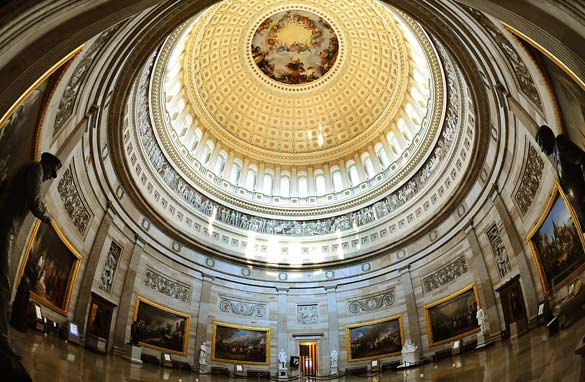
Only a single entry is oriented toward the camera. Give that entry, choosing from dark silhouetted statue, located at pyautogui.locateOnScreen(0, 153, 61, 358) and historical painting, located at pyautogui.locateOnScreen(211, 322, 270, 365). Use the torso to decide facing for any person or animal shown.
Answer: the historical painting

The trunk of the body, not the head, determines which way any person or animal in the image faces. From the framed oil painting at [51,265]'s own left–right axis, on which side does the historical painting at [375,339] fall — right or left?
on its left

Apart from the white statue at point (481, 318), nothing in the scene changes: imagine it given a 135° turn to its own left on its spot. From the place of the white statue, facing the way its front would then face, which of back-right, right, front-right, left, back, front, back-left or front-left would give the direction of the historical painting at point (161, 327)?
back

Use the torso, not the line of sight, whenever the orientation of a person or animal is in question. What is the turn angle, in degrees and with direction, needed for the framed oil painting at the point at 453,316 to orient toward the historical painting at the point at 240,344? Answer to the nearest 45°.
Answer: approximately 45° to its right

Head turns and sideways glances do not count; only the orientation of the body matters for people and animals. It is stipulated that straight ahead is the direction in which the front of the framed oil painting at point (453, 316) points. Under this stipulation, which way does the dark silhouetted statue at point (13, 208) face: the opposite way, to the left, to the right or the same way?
the opposite way

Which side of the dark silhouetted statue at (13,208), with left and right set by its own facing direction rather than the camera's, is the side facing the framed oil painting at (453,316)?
front

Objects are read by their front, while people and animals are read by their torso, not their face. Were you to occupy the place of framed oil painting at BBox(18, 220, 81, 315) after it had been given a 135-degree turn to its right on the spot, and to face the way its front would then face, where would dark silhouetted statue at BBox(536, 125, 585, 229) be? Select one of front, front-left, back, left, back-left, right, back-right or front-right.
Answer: back-left

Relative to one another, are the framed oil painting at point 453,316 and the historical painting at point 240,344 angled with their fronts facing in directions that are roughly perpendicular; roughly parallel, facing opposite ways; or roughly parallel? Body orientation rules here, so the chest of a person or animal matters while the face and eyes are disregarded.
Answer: roughly perpendicular

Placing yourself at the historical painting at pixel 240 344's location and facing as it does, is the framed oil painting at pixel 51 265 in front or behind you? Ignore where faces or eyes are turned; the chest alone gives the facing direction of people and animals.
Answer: in front

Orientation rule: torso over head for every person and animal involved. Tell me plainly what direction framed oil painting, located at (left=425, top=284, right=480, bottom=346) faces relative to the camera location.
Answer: facing the viewer and to the left of the viewer

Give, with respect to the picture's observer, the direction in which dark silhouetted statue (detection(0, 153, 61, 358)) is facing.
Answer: facing to the right of the viewer

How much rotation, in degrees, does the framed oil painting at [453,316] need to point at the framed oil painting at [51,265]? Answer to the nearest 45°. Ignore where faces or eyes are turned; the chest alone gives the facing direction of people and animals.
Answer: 0° — it already faces it

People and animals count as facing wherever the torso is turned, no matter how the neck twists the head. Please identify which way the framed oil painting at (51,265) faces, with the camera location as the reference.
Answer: facing the viewer and to the right of the viewer

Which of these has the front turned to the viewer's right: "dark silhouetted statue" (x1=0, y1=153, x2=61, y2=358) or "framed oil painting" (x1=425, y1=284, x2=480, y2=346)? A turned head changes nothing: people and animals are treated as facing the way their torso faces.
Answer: the dark silhouetted statue

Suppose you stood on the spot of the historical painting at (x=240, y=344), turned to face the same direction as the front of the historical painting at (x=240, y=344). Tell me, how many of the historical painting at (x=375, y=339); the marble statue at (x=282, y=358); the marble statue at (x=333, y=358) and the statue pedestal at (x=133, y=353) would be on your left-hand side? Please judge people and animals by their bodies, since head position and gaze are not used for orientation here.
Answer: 3

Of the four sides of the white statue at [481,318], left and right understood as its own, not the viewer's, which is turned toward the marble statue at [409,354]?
right

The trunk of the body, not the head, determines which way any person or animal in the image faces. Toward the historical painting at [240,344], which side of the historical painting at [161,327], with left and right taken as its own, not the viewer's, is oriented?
left

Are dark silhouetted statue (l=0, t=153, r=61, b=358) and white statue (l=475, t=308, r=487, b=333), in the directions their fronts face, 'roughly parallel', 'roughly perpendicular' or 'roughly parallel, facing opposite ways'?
roughly parallel, facing opposite ways

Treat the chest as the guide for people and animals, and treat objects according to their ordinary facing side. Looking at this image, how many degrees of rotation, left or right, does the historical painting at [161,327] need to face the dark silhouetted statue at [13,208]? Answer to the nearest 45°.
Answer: approximately 45° to its right

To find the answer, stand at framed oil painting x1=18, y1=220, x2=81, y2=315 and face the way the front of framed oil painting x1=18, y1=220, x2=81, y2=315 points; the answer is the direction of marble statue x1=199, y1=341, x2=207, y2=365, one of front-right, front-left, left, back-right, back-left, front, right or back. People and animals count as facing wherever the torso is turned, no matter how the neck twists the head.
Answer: left

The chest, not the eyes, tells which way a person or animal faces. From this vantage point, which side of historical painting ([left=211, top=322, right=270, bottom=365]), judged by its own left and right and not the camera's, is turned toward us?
front
